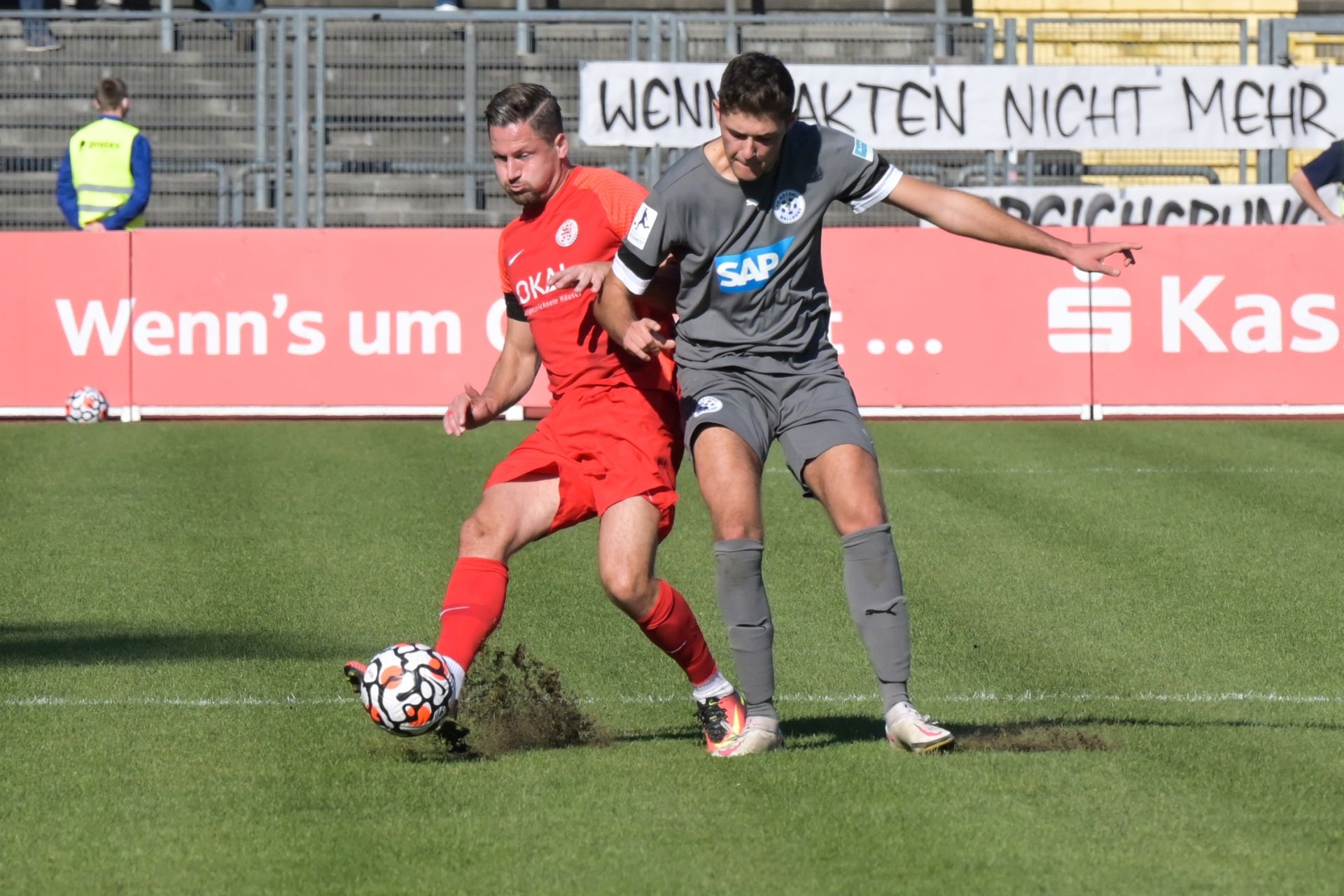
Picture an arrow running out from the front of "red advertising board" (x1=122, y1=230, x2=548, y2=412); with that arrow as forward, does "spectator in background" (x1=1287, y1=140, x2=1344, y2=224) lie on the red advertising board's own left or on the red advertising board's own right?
on the red advertising board's own left

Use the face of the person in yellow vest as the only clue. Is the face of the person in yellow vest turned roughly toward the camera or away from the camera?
away from the camera

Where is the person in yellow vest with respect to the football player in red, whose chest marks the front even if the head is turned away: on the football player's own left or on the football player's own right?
on the football player's own right

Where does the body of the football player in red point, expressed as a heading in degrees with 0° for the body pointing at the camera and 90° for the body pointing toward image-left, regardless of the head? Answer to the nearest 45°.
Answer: approximately 45°

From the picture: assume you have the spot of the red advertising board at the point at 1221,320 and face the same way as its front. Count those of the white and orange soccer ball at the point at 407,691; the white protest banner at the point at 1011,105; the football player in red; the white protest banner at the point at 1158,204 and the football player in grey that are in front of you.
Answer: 3
